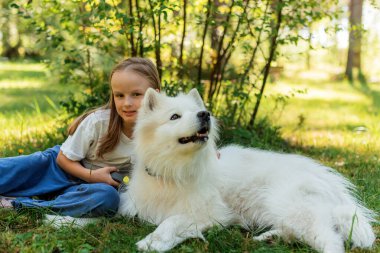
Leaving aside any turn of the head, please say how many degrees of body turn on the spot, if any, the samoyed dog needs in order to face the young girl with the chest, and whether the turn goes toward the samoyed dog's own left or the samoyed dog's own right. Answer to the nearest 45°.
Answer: approximately 90° to the samoyed dog's own right

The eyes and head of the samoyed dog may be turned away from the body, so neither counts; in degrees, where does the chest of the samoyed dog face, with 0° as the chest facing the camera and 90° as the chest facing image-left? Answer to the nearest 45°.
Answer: approximately 45°
